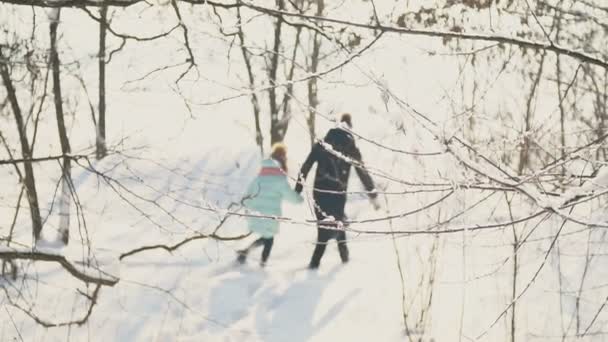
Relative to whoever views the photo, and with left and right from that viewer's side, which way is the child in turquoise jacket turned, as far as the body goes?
facing away from the viewer and to the right of the viewer
